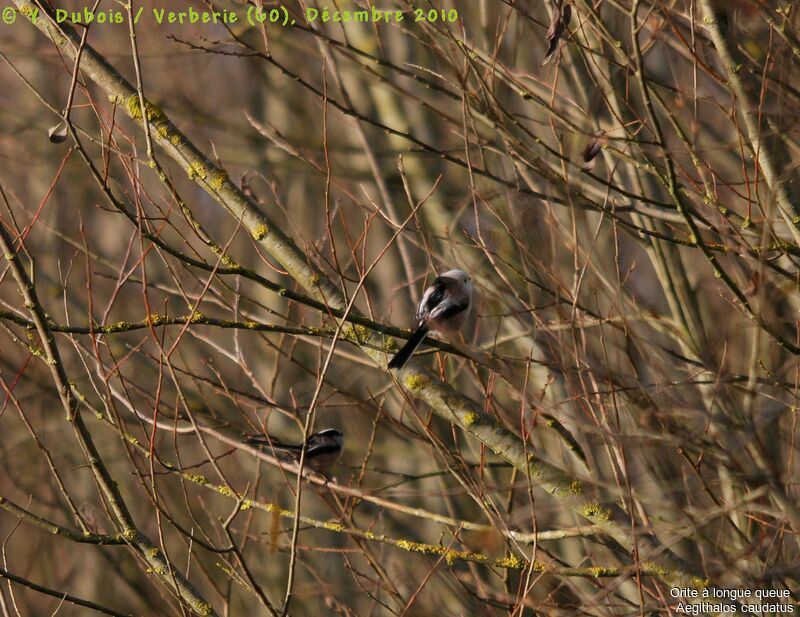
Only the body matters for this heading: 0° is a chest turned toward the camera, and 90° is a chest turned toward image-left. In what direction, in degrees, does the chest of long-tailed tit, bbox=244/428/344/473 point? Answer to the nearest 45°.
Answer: approximately 270°
